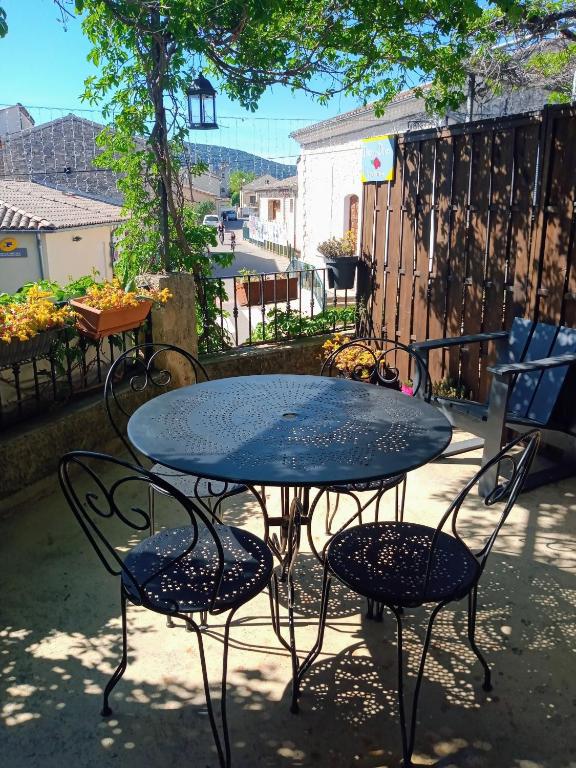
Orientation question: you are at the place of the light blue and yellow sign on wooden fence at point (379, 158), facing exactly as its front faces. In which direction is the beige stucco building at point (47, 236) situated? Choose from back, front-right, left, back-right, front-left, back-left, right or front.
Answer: back-right

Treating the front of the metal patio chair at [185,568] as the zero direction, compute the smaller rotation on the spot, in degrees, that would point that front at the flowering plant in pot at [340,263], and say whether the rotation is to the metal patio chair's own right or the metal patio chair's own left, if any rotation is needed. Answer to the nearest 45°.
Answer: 0° — it already faces it

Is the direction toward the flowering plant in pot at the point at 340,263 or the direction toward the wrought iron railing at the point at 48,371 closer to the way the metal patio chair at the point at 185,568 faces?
the flowering plant in pot

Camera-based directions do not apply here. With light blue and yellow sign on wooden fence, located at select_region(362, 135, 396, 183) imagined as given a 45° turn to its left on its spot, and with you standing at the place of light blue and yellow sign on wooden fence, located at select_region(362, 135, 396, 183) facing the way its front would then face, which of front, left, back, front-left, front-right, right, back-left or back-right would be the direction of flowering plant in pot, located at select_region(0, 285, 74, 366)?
right

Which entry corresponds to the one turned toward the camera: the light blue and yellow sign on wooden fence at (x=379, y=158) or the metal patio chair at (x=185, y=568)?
the light blue and yellow sign on wooden fence

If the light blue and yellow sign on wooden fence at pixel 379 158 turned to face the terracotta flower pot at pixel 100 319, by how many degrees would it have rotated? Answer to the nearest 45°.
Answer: approximately 45° to its right

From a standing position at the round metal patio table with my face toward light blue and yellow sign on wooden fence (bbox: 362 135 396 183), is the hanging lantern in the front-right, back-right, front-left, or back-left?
front-left

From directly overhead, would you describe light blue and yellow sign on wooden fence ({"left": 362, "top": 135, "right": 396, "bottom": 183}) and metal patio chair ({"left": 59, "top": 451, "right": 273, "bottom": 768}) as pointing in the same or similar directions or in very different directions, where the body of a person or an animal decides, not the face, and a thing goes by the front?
very different directions

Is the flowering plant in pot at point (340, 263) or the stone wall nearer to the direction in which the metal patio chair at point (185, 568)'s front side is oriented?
the flowering plant in pot

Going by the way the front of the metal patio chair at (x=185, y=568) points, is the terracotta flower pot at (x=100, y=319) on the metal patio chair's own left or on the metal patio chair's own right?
on the metal patio chair's own left

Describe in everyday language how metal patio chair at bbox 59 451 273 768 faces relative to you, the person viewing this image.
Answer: facing away from the viewer and to the right of the viewer

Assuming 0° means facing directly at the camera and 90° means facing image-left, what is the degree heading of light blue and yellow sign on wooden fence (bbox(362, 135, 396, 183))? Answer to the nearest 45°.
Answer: approximately 0°

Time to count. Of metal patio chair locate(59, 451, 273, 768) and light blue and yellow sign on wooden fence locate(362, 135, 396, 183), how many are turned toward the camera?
1

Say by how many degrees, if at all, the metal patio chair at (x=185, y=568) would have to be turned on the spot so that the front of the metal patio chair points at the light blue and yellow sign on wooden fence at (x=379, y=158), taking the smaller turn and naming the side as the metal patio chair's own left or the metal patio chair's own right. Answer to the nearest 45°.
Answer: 0° — it already faces it

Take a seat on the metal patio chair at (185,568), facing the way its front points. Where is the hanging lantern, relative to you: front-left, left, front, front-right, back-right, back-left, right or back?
front-left

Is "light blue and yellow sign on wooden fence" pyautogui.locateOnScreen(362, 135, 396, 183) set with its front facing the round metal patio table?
yes

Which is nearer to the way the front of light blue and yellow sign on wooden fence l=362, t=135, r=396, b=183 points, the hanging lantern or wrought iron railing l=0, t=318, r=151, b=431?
the wrought iron railing
